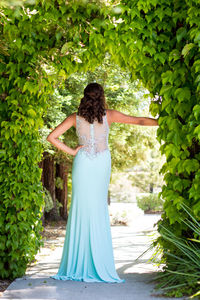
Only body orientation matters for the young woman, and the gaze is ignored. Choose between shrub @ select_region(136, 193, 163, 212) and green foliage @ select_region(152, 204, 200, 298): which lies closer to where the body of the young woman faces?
the shrub

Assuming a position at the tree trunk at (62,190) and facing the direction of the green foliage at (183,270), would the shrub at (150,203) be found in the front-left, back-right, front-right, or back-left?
back-left

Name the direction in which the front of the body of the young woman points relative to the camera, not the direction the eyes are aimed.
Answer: away from the camera

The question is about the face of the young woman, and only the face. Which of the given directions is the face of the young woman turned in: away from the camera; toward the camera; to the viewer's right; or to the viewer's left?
away from the camera

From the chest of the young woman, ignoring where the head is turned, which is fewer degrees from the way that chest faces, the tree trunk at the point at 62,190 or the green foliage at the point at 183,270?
the tree trunk

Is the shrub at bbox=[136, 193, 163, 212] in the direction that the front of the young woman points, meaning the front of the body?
yes

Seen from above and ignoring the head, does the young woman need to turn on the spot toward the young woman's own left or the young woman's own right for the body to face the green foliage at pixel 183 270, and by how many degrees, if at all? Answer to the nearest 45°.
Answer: approximately 135° to the young woman's own right

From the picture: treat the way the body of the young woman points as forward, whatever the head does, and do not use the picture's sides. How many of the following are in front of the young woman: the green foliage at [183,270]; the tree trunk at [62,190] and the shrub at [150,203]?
2

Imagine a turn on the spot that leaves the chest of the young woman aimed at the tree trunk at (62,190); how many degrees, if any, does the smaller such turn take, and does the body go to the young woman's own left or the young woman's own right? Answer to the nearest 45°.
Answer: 0° — they already face it
